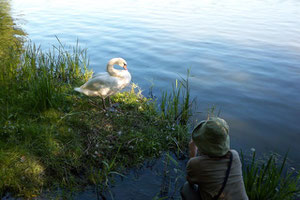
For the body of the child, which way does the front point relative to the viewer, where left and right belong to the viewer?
facing away from the viewer and to the left of the viewer

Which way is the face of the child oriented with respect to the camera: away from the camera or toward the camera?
away from the camera

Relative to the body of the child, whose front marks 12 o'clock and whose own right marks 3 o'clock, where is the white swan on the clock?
The white swan is roughly at 12 o'clock from the child.

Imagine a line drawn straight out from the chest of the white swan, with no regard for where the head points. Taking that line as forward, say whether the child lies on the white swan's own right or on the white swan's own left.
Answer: on the white swan's own right

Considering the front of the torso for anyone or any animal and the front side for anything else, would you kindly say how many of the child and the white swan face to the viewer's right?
1

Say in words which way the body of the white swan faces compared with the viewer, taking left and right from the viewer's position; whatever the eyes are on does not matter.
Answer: facing to the right of the viewer

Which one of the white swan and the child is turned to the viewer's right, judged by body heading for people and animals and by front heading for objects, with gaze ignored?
the white swan

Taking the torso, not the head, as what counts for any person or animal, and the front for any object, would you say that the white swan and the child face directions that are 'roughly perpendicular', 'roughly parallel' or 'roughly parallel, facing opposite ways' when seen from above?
roughly perpendicular
